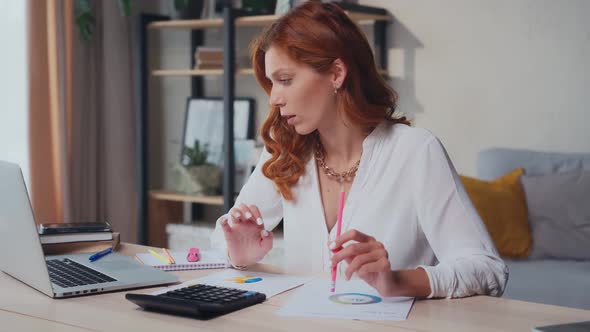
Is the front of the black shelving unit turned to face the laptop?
yes

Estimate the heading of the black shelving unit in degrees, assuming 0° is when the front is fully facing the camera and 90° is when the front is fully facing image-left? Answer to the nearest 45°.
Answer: approximately 0°

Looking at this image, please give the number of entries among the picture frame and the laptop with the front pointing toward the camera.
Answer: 1

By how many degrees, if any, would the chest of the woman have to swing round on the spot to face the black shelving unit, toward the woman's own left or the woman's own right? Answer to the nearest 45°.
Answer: approximately 135° to the woman's own right

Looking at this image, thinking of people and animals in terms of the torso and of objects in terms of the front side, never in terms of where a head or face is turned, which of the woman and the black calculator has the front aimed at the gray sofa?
the black calculator

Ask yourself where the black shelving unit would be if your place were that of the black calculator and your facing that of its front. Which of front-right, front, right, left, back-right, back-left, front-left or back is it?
front-left

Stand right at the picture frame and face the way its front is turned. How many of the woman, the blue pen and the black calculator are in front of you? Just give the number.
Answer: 3

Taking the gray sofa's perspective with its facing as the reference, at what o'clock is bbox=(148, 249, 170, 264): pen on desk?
The pen on desk is roughly at 1 o'clock from the gray sofa.

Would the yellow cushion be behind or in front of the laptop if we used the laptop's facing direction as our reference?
in front

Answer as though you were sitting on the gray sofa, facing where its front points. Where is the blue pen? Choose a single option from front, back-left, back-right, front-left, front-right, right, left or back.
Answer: front-right

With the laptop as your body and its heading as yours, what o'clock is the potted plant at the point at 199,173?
The potted plant is roughly at 11 o'clock from the laptop.

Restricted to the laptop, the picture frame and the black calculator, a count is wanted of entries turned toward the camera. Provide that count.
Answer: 1

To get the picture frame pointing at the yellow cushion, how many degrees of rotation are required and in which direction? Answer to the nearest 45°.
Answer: approximately 45° to its left

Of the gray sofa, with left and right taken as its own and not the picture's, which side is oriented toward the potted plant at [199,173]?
right
